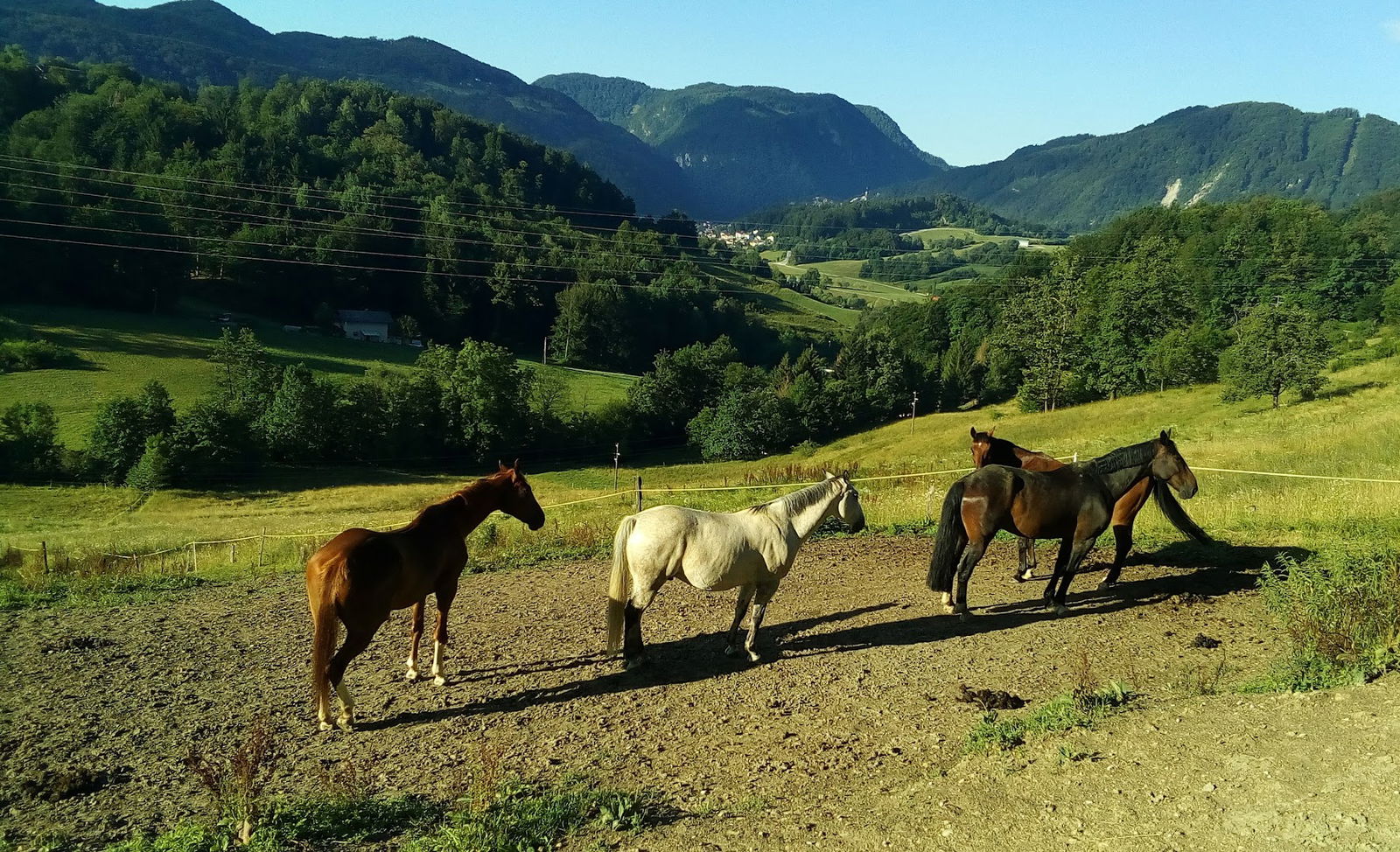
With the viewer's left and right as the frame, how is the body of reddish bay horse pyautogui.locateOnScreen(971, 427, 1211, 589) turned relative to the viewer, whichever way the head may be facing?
facing to the left of the viewer

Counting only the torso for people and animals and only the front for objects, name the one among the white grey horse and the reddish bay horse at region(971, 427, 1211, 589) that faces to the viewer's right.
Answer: the white grey horse

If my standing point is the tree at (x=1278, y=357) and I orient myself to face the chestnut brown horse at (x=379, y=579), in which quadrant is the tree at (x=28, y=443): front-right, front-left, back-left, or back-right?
front-right

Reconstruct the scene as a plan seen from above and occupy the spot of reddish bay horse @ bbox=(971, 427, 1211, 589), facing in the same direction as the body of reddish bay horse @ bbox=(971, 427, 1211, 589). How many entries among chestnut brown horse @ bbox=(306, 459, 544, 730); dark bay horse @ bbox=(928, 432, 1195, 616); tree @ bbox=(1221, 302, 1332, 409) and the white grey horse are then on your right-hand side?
1

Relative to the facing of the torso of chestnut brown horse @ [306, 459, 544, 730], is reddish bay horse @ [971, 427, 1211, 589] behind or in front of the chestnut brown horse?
in front

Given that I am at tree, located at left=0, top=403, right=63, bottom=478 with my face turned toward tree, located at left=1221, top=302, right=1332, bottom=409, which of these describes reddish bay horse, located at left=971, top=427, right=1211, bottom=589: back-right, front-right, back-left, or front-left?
front-right

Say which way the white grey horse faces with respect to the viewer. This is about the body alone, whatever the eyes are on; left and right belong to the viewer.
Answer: facing to the right of the viewer

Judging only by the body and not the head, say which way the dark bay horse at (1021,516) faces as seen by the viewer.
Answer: to the viewer's right

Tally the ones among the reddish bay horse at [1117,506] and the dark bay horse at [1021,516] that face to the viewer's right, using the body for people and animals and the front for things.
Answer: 1

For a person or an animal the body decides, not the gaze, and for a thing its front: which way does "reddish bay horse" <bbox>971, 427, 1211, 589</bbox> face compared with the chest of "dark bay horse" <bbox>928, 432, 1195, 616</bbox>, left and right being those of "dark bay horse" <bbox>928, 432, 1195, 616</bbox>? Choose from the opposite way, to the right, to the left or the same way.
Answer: the opposite way

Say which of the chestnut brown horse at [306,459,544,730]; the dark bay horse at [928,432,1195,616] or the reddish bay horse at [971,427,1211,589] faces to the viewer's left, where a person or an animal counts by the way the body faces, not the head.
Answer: the reddish bay horse at [971,427,1211,589]

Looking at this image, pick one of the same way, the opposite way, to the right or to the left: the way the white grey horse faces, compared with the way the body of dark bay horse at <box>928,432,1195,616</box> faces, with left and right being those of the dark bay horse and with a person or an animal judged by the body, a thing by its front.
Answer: the same way

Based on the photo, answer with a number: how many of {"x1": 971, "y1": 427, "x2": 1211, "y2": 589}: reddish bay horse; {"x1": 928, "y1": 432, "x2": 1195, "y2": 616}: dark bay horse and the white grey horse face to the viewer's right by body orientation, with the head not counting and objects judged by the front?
2
